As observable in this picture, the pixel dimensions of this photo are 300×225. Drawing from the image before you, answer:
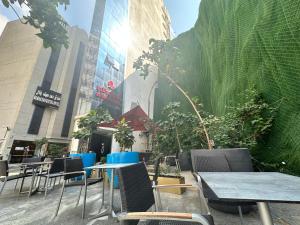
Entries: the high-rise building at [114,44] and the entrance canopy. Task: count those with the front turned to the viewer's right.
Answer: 0

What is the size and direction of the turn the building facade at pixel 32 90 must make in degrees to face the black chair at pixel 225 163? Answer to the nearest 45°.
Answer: approximately 45° to its right

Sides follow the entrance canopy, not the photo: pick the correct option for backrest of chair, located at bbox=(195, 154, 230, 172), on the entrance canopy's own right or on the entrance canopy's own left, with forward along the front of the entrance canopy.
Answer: on the entrance canopy's own left

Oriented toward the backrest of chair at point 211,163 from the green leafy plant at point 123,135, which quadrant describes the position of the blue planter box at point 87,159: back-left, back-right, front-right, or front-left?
back-right

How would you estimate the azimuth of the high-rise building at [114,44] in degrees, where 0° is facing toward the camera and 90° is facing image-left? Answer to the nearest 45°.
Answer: approximately 45°

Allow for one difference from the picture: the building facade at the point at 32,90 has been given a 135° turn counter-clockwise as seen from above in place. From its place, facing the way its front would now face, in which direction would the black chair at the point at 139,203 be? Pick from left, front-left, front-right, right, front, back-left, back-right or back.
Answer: back

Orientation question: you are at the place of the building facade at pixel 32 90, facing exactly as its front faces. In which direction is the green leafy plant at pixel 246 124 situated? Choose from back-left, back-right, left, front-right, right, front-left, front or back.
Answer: front-right

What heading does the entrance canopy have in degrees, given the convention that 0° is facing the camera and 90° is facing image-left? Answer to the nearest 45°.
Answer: approximately 45°

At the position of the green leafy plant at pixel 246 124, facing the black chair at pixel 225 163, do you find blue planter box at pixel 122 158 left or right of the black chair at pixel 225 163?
right

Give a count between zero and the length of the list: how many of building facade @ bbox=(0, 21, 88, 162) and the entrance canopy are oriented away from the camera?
0

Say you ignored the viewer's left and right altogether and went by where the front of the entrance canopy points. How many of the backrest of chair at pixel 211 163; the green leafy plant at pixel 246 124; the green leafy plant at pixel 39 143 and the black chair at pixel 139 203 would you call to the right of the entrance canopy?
1

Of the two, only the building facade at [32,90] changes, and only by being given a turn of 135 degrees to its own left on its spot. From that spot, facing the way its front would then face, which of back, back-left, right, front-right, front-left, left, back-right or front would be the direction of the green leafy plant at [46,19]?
back
